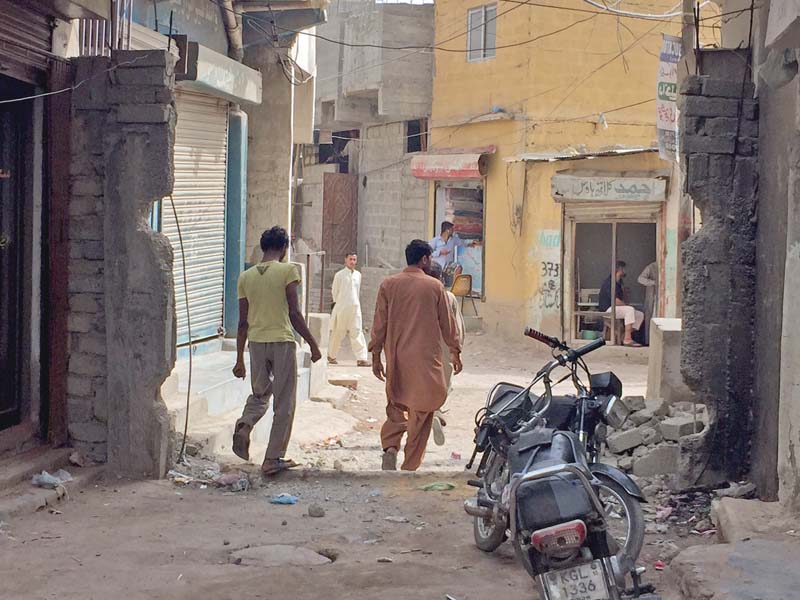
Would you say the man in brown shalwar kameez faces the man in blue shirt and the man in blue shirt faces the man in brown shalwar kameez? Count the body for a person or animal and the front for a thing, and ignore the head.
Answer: yes

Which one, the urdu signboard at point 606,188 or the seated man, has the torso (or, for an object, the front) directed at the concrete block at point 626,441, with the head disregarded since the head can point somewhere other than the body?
the urdu signboard

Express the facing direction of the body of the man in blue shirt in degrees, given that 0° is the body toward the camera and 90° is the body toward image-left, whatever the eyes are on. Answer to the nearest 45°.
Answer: approximately 0°

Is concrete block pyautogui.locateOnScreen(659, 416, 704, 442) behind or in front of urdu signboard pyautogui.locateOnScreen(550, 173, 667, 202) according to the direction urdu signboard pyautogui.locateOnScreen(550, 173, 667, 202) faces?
in front

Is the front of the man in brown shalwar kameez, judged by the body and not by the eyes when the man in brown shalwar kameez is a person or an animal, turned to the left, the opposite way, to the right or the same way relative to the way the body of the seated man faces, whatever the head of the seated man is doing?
to the left

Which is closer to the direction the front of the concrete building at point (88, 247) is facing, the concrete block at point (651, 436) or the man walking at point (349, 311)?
the concrete block

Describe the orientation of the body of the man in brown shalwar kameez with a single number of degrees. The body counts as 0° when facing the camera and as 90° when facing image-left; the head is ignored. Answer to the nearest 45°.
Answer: approximately 180°

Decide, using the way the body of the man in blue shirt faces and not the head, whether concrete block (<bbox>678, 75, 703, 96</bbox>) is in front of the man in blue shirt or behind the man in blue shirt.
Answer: in front

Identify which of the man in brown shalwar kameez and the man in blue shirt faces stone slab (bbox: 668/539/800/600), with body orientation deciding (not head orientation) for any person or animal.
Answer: the man in blue shirt

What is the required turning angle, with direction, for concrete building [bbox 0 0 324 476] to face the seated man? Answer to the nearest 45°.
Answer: approximately 90° to its left

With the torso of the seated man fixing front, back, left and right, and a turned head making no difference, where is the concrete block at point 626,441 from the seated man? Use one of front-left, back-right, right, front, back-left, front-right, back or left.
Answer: right

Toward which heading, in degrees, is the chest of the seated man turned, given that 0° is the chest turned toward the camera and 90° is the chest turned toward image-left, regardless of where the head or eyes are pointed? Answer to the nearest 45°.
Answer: approximately 270°
